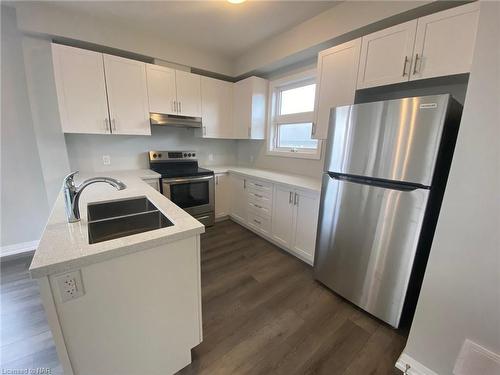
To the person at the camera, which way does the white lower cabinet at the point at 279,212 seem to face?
facing the viewer and to the left of the viewer

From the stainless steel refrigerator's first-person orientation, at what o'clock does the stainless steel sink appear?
The stainless steel sink is roughly at 12 o'clock from the stainless steel refrigerator.

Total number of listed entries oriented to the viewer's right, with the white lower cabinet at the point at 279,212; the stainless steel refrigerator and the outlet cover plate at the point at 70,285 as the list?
0

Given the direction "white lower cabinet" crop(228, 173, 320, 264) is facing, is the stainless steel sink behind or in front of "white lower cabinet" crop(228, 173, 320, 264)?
in front

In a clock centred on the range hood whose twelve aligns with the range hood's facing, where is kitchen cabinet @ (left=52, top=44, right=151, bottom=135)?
The kitchen cabinet is roughly at 4 o'clock from the range hood.

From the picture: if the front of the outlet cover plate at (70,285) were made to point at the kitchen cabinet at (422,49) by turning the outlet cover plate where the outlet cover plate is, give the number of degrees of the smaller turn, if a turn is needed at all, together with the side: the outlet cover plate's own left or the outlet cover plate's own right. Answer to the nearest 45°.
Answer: approximately 90° to the outlet cover plate's own left

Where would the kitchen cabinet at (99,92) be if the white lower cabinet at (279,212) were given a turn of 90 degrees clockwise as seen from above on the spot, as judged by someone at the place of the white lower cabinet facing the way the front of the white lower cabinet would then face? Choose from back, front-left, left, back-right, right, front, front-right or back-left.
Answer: front-left

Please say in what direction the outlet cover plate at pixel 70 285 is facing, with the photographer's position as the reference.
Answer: facing the viewer

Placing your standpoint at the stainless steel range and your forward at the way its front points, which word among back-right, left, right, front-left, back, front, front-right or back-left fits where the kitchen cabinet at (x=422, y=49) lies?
front

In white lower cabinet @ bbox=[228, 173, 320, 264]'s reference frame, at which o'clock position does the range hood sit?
The range hood is roughly at 2 o'clock from the white lower cabinet.

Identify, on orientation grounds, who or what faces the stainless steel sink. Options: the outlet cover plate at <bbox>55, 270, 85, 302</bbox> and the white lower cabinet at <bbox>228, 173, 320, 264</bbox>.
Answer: the white lower cabinet

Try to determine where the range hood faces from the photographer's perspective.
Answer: facing the viewer and to the right of the viewer
